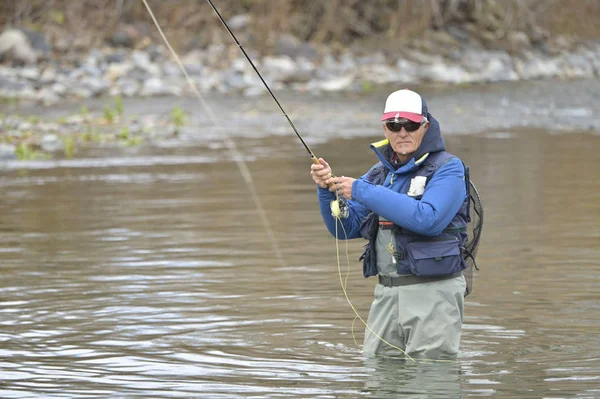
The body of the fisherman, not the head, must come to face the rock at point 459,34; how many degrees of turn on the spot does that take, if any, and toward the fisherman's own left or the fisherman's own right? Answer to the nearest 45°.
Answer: approximately 135° to the fisherman's own right

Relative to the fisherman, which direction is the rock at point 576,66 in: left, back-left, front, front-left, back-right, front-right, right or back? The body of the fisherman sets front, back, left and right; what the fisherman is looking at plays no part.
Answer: back-right

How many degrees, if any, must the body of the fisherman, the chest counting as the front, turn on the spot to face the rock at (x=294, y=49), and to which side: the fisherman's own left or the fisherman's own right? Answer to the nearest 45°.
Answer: approximately 135° to the fisherman's own right

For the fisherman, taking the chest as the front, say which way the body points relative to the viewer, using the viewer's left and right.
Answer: facing the viewer and to the left of the viewer

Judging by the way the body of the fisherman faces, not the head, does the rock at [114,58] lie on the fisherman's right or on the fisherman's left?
on the fisherman's right

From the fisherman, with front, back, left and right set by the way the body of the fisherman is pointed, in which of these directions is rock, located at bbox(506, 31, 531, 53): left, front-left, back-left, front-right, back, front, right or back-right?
back-right

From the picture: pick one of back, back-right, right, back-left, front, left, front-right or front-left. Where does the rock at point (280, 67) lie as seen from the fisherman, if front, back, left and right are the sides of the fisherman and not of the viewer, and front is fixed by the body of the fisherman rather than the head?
back-right

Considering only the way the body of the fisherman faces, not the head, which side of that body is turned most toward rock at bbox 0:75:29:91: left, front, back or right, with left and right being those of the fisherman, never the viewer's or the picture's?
right

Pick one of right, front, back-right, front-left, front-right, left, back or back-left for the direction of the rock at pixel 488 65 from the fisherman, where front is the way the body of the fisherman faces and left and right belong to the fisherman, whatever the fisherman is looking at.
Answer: back-right

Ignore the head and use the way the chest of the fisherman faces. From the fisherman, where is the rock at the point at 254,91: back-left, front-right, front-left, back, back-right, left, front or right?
back-right
